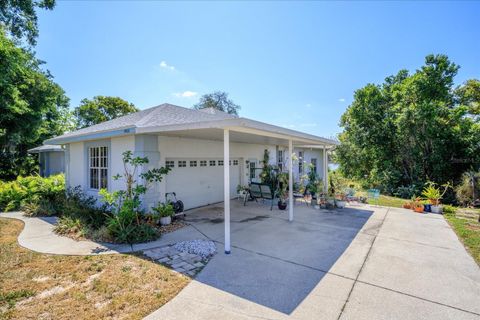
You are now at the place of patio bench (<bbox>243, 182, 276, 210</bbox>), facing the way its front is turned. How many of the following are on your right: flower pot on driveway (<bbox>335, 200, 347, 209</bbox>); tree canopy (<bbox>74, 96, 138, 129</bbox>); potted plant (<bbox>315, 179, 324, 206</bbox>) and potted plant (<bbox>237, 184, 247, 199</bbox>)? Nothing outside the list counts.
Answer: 2

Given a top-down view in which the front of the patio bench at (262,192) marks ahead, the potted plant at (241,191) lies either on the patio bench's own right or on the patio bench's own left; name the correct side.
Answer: on the patio bench's own right

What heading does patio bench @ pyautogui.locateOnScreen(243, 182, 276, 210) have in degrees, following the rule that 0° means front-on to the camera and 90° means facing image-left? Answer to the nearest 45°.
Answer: approximately 45°

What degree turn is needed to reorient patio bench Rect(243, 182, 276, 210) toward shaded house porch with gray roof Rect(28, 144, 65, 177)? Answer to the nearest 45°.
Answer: approximately 90° to its right

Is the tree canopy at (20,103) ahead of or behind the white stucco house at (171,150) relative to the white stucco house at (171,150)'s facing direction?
behind

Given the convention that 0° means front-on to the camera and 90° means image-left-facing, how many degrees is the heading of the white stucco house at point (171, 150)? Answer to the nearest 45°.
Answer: approximately 315°

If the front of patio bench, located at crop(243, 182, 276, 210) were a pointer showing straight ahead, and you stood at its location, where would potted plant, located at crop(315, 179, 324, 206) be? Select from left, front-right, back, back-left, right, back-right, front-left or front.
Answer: back-left

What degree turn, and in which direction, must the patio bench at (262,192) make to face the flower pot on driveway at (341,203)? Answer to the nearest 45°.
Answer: approximately 135° to its left

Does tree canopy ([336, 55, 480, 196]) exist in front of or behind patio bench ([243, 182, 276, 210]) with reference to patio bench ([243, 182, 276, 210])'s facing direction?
behind
